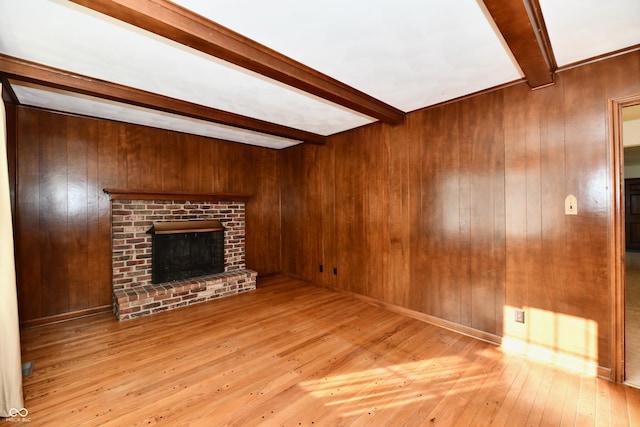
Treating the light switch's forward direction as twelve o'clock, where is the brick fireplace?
The brick fireplace is roughly at 2 o'clock from the light switch.
